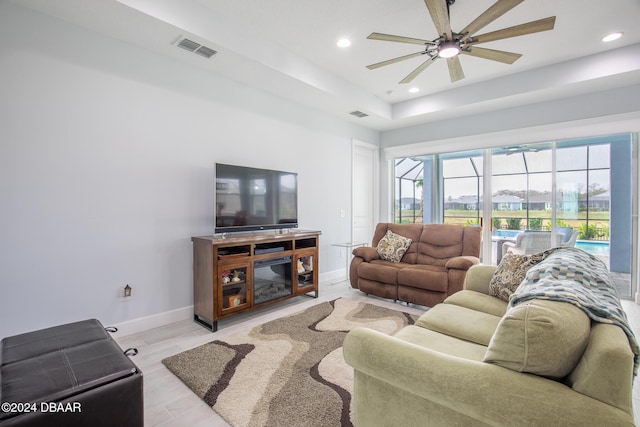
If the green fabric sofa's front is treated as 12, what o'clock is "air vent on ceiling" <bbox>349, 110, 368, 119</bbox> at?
The air vent on ceiling is roughly at 2 o'clock from the green fabric sofa.

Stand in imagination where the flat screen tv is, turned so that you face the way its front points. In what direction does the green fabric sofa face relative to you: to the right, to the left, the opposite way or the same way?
the opposite way

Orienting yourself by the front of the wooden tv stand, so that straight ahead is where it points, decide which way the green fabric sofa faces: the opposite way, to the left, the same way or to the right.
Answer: the opposite way

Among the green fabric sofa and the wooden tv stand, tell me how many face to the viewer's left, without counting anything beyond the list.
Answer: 1

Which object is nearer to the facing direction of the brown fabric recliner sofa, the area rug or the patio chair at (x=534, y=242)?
the area rug

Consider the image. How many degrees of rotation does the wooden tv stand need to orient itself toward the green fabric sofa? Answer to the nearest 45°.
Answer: approximately 45° to its right

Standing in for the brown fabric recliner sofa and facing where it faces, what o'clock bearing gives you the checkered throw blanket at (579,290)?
The checkered throw blanket is roughly at 10 o'clock from the brown fabric recliner sofa.

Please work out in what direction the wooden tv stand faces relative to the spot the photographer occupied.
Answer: facing the viewer and to the right of the viewer

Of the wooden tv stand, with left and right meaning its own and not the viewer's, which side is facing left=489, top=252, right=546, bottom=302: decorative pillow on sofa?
front

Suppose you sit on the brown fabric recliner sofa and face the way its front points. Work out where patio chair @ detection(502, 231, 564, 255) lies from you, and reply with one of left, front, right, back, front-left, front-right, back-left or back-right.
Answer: back

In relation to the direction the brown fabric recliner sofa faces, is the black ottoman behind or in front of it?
in front

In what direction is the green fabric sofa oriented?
to the viewer's left

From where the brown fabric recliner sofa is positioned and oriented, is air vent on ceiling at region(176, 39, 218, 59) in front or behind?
in front

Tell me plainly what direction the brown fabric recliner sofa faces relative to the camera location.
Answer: facing the viewer and to the left of the viewer

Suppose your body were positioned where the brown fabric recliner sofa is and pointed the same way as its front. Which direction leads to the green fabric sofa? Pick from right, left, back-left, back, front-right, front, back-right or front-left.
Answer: front-left
